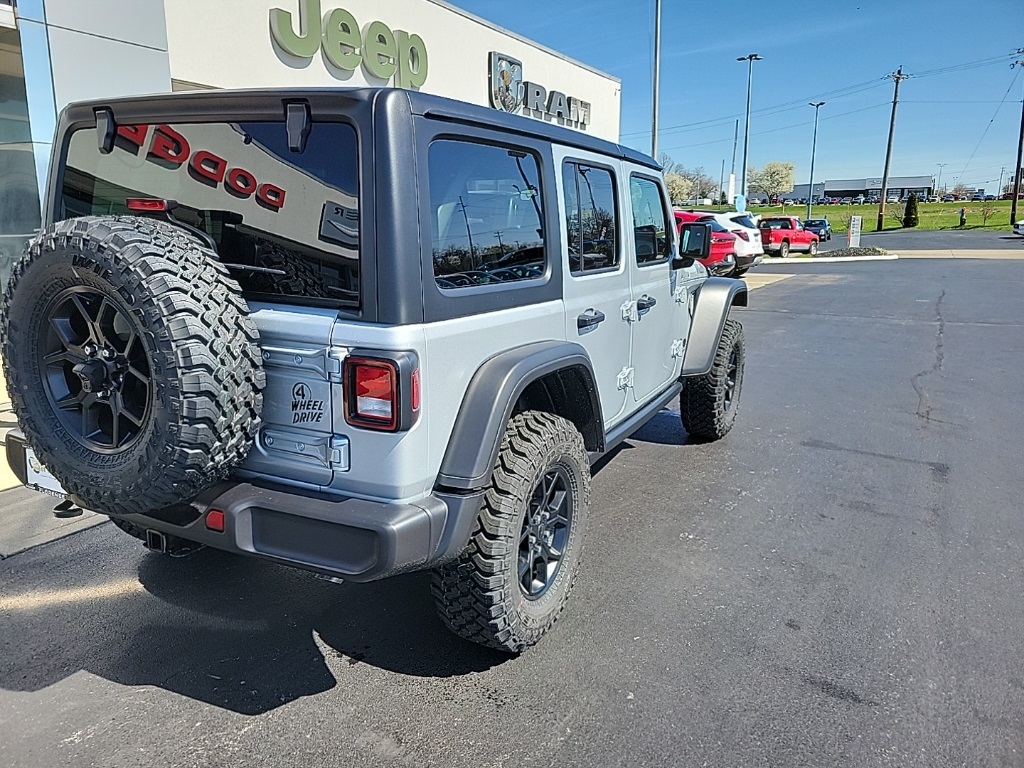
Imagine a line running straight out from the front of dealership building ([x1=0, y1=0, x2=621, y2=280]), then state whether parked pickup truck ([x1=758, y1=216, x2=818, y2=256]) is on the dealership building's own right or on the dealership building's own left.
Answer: on the dealership building's own left

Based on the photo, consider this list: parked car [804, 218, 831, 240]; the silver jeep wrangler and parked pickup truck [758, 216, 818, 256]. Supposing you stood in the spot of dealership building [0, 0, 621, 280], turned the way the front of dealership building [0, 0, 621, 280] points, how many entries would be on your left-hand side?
2

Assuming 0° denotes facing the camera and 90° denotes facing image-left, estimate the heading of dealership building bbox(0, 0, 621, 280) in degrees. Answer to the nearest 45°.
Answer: approximately 315°

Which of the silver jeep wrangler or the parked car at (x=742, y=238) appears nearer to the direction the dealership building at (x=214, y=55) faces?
the silver jeep wrangler

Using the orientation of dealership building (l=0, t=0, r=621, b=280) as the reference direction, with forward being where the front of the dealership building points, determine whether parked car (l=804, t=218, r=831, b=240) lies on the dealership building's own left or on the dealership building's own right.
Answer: on the dealership building's own left

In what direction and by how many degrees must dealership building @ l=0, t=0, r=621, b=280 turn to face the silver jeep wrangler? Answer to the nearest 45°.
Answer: approximately 45° to its right

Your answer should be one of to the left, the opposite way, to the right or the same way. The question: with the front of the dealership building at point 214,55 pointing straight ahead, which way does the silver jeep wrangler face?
to the left

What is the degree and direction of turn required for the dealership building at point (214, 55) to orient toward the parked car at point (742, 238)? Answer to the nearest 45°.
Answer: approximately 90° to its left

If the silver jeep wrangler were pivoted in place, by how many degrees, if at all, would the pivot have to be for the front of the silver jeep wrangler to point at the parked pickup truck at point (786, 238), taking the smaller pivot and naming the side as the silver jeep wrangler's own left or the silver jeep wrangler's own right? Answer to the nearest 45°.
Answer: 0° — it already faces it

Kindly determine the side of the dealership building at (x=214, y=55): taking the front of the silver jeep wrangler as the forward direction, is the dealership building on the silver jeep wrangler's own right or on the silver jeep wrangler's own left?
on the silver jeep wrangler's own left

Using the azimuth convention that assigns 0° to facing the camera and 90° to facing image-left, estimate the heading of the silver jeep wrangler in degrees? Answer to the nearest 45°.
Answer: approximately 225°
